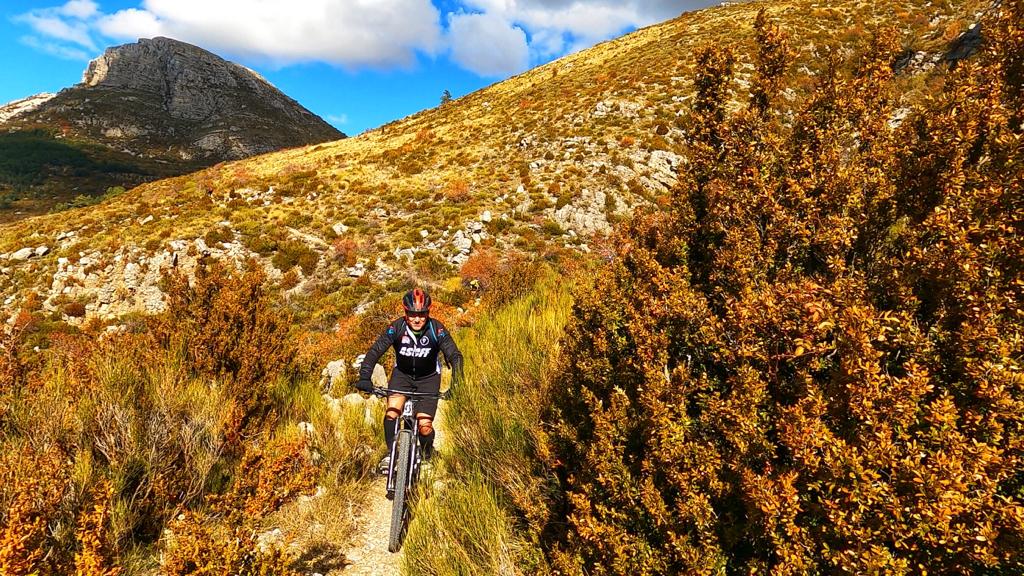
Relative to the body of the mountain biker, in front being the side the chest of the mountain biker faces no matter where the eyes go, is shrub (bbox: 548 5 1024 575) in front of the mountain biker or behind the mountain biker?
in front

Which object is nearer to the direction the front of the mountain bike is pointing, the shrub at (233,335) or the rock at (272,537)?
the rock

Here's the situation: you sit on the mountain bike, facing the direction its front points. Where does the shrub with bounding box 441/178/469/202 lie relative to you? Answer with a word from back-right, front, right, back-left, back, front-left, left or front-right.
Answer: back

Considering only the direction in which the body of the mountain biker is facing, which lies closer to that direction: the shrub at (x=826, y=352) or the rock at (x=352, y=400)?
the shrub

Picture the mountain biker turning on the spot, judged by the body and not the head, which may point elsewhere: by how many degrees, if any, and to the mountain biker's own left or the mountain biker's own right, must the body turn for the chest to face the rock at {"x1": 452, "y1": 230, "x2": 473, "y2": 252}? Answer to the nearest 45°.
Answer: approximately 180°

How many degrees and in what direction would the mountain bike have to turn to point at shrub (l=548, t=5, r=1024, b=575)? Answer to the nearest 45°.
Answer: approximately 45° to its left

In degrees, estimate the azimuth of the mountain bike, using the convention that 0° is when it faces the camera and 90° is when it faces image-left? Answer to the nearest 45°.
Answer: approximately 0°

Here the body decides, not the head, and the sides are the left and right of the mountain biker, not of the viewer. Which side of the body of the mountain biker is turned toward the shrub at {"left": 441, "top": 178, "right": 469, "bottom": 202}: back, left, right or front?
back

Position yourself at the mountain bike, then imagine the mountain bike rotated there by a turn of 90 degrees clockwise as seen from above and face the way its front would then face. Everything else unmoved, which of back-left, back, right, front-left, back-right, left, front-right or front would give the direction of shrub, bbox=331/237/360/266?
right

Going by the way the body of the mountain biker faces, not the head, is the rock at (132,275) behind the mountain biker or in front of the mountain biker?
behind

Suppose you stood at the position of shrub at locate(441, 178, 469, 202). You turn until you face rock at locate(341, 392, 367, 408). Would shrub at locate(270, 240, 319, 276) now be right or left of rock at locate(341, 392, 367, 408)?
right

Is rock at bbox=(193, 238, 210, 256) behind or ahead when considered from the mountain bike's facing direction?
behind
